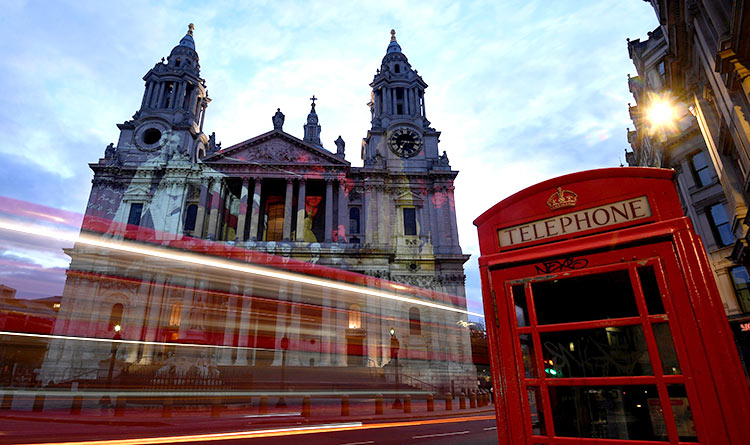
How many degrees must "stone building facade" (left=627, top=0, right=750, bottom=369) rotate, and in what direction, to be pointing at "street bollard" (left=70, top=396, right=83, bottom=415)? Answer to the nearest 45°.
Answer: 0° — it already faces it

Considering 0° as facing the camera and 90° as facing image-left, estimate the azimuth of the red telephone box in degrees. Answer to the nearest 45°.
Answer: approximately 0°

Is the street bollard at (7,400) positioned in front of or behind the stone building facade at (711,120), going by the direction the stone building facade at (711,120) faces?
in front

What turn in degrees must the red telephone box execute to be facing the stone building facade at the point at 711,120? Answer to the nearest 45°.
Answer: approximately 180°

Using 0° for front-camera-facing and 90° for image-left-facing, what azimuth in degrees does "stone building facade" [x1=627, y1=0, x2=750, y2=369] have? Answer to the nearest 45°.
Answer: approximately 45°

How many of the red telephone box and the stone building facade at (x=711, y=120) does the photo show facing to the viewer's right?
0

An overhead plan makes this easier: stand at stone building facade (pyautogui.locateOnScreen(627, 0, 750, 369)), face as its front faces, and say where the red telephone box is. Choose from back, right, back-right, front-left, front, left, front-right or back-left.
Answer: front-left

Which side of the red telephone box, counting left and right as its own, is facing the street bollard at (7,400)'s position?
right

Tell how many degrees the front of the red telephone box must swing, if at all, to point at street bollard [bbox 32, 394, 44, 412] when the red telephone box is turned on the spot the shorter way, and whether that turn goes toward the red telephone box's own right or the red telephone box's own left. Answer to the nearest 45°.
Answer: approximately 90° to the red telephone box's own right

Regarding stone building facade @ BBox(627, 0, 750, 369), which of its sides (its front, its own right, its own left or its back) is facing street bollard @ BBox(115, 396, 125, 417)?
front
